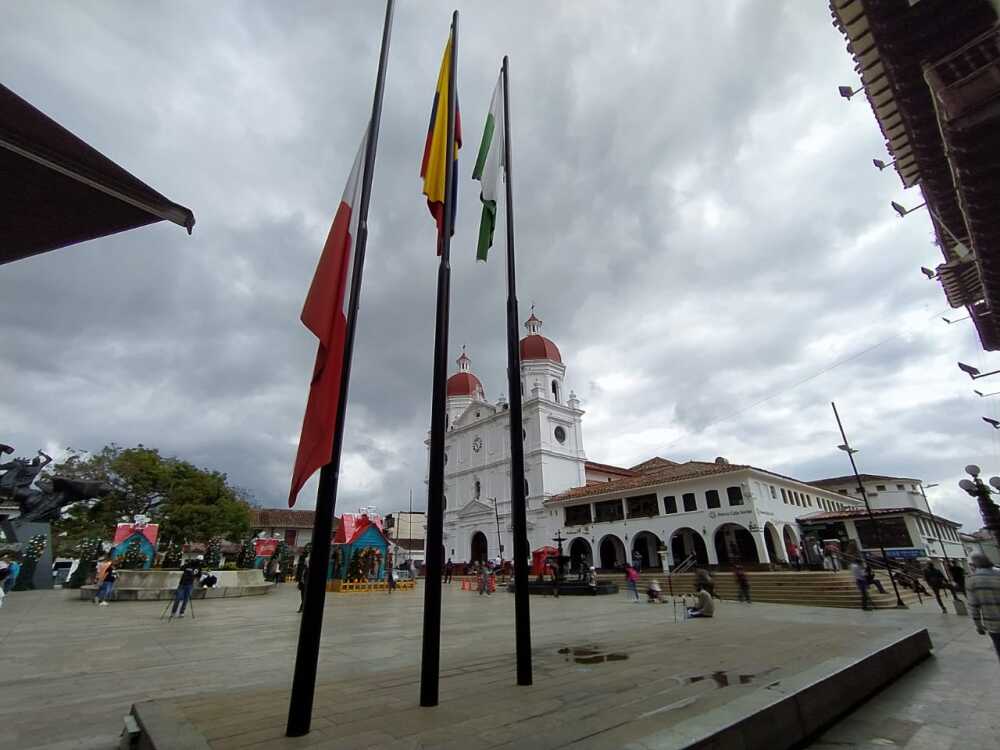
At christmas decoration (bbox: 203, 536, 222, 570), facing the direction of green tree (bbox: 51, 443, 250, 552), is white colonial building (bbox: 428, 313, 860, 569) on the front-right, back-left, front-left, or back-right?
back-right

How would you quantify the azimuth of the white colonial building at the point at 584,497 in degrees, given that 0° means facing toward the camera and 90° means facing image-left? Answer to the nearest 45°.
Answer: approximately 45°

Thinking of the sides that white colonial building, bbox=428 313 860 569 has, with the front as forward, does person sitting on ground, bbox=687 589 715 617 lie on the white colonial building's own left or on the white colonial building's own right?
on the white colonial building's own left

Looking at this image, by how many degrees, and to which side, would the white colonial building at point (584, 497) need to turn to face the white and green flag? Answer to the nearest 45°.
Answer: approximately 45° to its left

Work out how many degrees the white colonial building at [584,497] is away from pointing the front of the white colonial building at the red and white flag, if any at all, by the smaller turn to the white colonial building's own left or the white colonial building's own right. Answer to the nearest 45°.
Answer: approximately 45° to the white colonial building's own left
